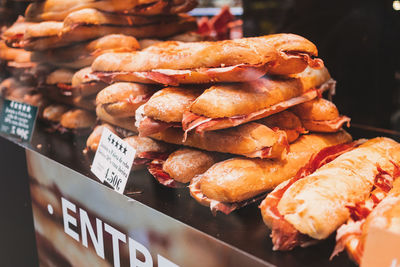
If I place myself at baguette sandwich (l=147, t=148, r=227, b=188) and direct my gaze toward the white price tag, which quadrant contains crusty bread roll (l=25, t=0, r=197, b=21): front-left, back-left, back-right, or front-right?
front-right

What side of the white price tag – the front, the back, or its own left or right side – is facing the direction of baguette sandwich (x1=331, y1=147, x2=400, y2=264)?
left

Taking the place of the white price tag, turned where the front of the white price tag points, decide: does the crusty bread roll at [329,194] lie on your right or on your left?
on your left

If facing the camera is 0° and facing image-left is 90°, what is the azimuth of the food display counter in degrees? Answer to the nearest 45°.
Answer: approximately 45°

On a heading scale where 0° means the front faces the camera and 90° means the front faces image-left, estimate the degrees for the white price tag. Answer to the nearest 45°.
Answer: approximately 45°

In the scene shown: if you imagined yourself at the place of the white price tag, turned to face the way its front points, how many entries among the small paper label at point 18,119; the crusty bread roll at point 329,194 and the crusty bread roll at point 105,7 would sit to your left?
1
